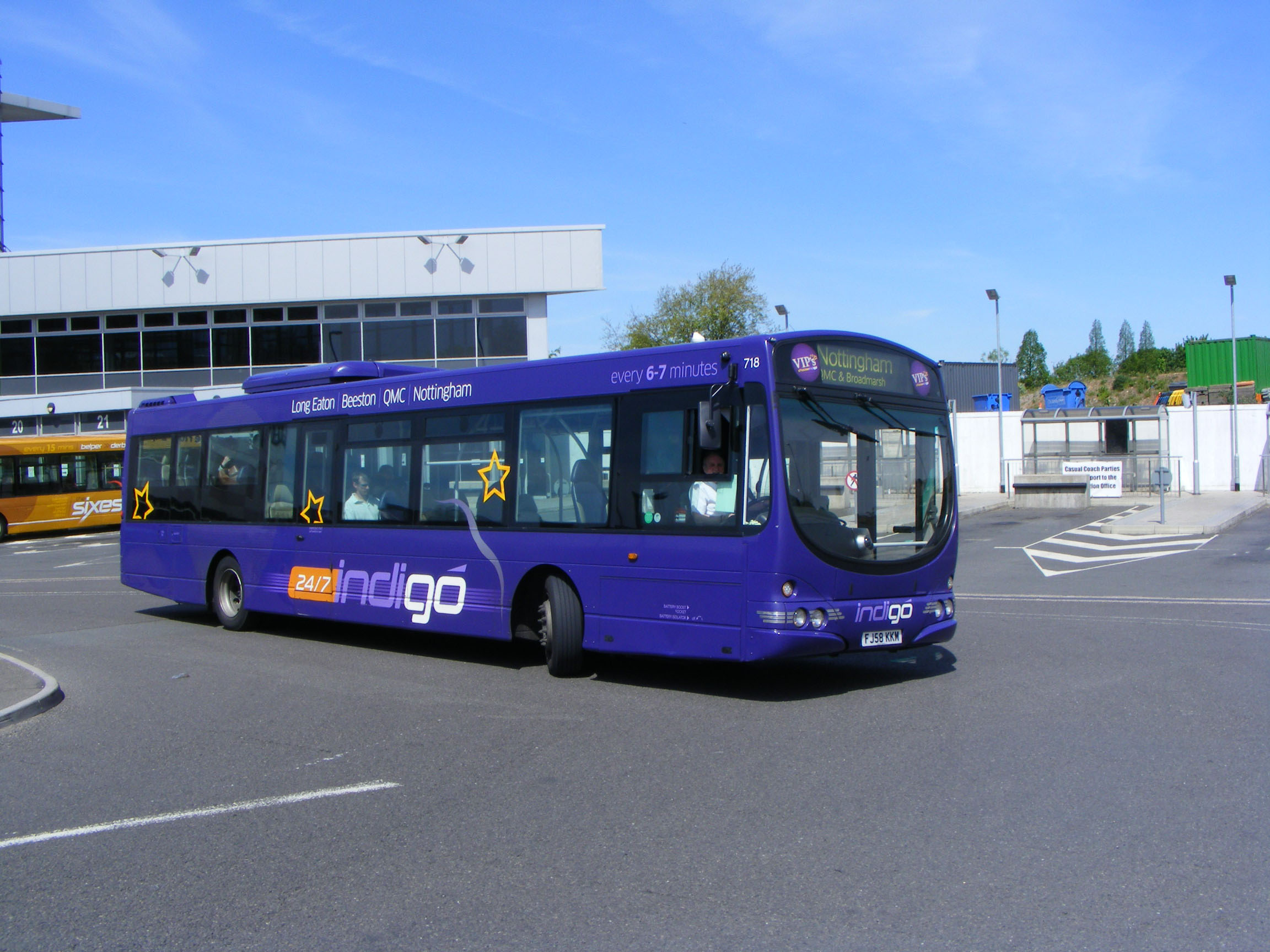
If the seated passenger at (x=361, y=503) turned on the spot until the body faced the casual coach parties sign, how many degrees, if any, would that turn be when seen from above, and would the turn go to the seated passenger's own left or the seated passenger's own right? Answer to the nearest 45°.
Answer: approximately 90° to the seated passenger's own left

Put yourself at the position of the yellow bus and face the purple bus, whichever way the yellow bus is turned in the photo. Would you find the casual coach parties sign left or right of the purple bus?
left

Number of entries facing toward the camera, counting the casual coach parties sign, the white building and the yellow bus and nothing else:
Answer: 2

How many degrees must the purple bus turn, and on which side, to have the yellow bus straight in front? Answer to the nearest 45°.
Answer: approximately 180°

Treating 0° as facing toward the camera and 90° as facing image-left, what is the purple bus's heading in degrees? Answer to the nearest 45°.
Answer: approximately 315°

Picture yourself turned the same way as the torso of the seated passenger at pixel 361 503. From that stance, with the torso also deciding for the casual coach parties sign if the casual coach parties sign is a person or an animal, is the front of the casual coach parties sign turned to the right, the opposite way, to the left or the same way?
to the right

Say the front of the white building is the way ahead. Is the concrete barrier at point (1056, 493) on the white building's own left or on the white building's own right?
on the white building's own left

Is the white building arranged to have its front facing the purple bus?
yes

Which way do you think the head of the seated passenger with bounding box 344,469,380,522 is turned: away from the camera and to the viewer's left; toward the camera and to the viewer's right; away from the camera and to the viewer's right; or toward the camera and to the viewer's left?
toward the camera and to the viewer's right
